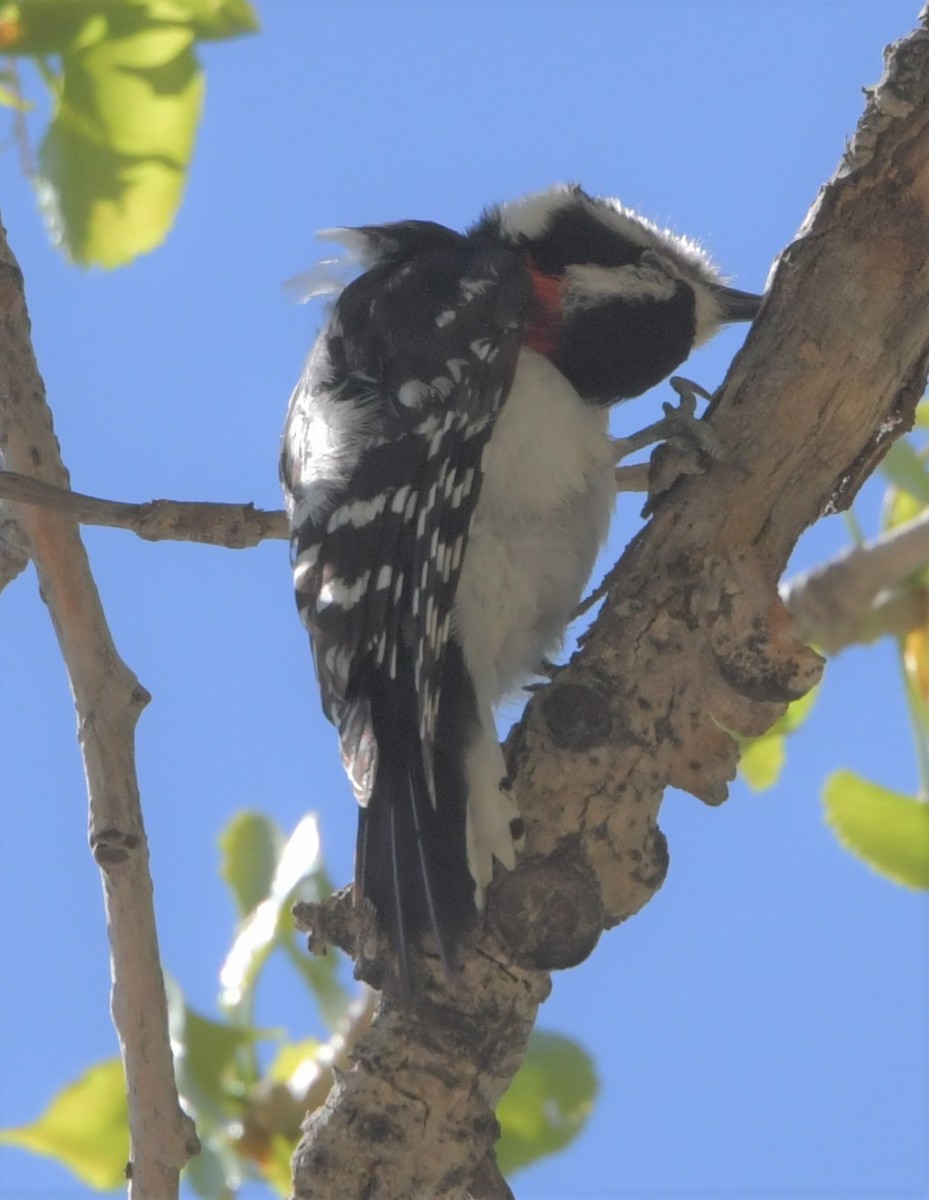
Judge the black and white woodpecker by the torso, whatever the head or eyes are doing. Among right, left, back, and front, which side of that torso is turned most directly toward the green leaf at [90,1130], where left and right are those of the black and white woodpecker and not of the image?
back

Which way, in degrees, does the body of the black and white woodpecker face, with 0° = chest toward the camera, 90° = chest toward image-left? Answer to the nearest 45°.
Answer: approximately 270°
